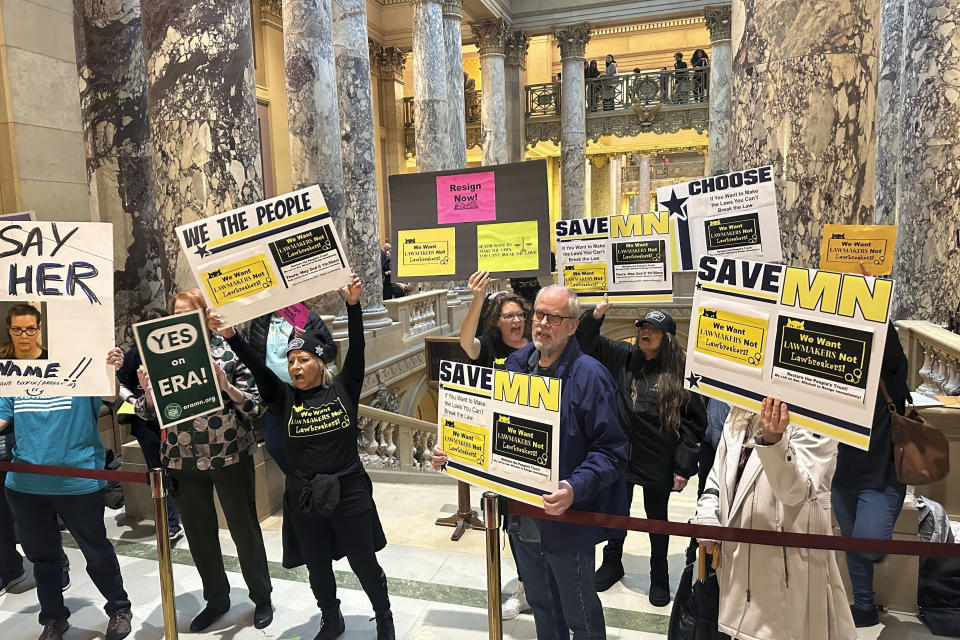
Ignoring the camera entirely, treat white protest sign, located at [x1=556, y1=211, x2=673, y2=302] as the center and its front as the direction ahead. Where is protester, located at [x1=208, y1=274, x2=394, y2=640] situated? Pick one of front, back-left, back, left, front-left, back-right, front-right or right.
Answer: front-right

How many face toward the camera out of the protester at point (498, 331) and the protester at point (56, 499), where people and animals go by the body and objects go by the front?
2

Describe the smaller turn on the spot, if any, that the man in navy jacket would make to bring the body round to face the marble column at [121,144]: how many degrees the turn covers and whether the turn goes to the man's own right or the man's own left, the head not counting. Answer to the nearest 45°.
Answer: approximately 90° to the man's own right

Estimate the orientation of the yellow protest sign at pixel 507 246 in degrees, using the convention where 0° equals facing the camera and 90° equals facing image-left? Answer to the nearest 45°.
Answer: approximately 0°

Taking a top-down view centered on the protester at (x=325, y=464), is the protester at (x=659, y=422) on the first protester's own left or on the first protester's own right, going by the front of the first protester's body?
on the first protester's own left

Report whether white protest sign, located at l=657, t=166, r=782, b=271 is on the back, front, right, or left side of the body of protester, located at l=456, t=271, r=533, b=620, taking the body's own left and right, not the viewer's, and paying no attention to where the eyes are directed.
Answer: left

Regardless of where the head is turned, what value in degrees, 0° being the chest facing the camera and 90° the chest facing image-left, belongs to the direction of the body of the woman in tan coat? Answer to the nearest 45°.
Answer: approximately 45°

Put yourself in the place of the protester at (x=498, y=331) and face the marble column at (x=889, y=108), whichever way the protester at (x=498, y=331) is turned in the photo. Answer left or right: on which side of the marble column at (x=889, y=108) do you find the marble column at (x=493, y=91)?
left

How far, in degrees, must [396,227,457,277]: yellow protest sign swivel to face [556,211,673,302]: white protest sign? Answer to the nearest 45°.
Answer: approximately 90° to its left
